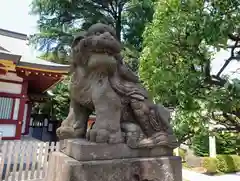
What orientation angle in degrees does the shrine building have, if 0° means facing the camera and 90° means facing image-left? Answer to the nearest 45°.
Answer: approximately 0°

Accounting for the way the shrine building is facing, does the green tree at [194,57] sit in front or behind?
in front

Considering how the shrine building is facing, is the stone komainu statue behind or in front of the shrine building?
in front

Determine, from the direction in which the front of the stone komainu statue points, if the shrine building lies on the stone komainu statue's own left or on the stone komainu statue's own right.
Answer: on the stone komainu statue's own right

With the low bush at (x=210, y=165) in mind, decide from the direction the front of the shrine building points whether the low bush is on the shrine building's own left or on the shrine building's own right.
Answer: on the shrine building's own left

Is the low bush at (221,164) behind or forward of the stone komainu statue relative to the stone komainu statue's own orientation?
behind
